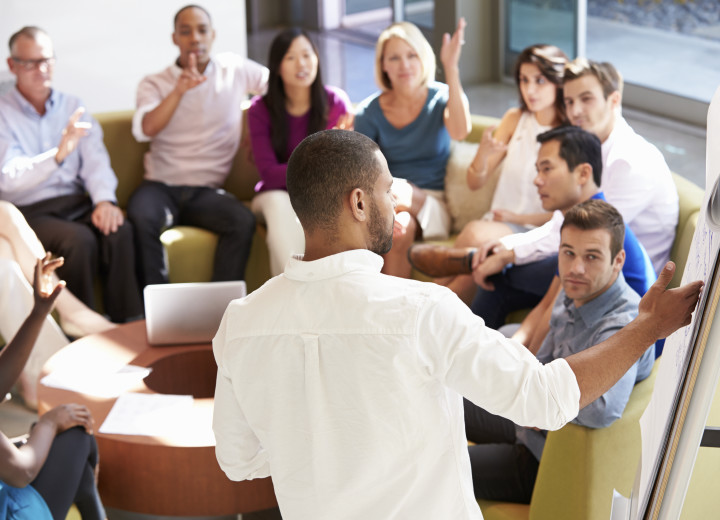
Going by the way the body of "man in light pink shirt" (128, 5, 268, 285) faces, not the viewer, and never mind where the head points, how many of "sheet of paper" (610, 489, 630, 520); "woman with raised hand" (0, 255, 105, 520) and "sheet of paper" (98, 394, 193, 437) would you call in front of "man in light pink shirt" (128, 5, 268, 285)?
3

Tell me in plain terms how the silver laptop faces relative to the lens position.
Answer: facing away from the viewer

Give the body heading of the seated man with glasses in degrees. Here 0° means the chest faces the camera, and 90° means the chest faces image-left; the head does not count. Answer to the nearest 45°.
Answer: approximately 315°

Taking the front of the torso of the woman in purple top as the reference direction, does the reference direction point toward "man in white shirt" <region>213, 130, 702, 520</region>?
yes

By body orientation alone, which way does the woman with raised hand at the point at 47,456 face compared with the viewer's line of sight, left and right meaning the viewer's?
facing to the right of the viewer

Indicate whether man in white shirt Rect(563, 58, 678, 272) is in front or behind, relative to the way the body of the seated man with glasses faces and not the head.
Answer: in front

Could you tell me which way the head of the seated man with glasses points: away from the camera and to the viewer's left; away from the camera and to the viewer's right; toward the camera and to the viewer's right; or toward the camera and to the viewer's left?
toward the camera and to the viewer's right

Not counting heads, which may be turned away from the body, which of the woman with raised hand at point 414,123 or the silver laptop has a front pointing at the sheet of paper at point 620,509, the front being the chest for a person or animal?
the woman with raised hand

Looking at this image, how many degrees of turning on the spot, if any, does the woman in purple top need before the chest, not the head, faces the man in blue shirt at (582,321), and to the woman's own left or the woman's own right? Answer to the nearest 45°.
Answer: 0° — they already face them

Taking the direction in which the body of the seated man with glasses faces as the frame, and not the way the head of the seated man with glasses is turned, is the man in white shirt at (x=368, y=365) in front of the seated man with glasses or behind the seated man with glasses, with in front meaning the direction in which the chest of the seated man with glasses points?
in front

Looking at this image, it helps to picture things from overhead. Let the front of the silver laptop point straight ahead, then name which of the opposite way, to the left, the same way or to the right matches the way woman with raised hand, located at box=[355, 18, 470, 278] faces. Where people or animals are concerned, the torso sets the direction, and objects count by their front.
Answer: the opposite way

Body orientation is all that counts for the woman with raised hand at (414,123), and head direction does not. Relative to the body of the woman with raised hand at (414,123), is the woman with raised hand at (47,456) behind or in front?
in front

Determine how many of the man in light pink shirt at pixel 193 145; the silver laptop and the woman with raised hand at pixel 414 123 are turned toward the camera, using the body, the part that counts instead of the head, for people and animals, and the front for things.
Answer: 2
